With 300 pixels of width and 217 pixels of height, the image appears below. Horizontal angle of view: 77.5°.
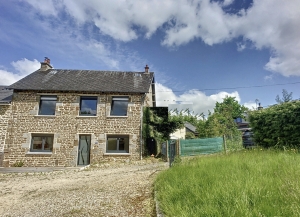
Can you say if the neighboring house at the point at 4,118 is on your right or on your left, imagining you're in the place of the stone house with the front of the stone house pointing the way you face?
on your right

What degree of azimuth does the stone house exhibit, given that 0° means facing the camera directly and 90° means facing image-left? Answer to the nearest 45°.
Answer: approximately 0°

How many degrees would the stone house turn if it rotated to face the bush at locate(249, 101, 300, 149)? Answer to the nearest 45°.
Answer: approximately 45° to its left

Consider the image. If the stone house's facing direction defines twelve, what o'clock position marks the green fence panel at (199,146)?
The green fence panel is roughly at 10 o'clock from the stone house.

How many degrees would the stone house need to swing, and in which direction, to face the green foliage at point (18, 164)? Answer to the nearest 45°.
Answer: approximately 90° to its right
